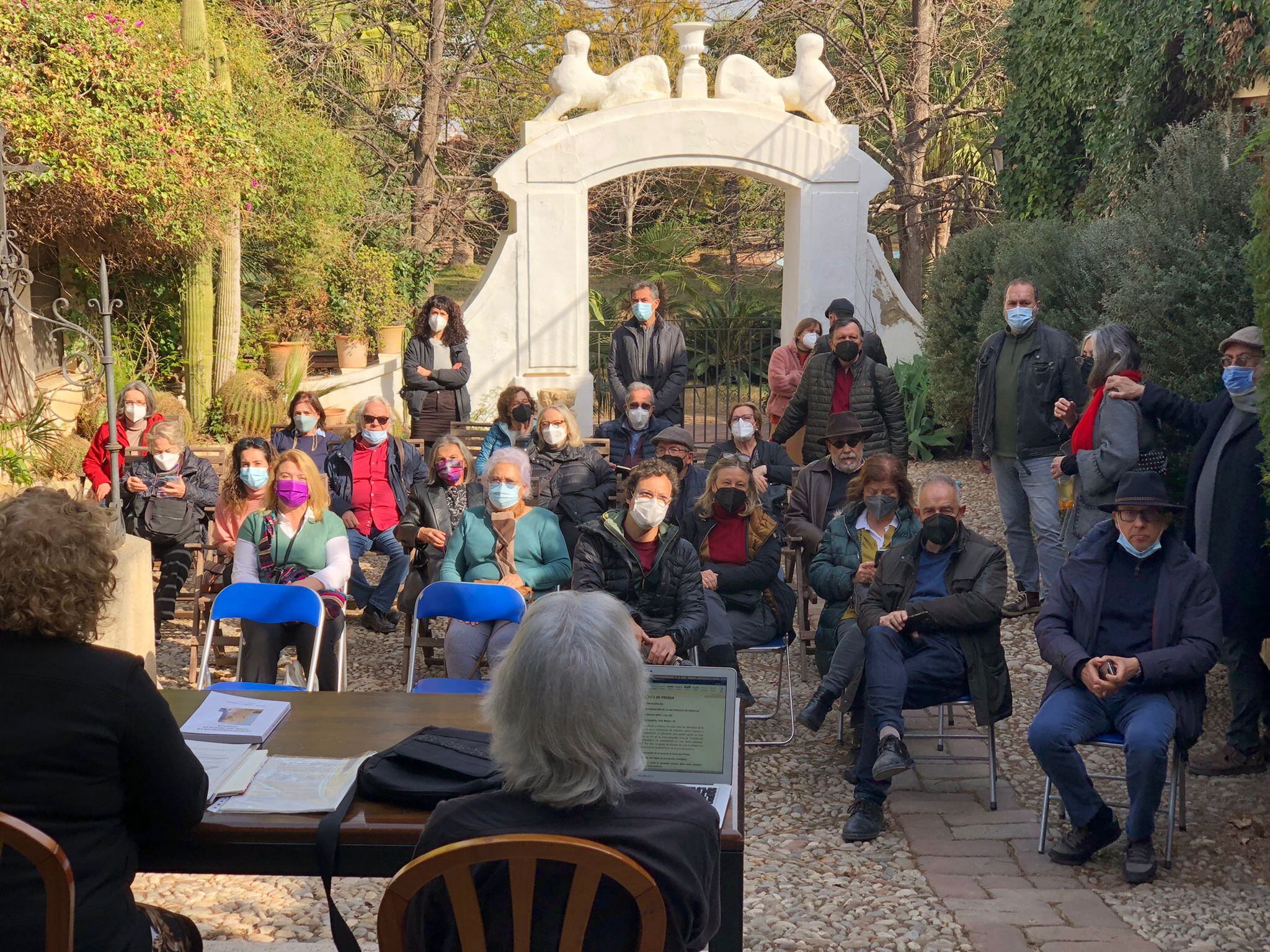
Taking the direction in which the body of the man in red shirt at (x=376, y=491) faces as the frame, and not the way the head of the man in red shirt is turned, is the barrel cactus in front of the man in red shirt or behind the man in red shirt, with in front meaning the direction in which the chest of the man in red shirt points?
behind

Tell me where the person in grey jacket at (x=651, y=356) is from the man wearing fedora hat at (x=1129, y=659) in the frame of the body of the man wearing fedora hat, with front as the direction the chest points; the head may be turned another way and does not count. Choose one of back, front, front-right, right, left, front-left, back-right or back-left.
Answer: back-right

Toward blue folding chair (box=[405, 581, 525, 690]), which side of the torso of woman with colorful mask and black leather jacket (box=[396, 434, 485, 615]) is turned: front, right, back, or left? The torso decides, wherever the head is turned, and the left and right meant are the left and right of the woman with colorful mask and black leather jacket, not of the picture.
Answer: front

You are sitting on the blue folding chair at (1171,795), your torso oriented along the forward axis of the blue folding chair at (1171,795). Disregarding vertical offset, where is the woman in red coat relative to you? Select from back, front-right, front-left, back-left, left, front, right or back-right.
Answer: right

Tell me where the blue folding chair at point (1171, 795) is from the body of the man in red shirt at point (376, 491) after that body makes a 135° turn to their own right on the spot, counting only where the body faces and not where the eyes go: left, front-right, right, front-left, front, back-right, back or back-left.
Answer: back

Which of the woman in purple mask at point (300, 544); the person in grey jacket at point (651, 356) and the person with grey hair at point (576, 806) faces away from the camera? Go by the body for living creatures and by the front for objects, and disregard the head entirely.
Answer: the person with grey hair

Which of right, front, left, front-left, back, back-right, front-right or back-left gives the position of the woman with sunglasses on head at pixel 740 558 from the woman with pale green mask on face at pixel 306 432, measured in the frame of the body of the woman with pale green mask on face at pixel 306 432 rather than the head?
front-left

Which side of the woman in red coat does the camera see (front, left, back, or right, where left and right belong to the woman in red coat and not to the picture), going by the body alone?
front

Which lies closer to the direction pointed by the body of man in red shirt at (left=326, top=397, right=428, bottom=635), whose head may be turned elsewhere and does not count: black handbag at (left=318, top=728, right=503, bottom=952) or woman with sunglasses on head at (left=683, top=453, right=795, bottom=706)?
the black handbag

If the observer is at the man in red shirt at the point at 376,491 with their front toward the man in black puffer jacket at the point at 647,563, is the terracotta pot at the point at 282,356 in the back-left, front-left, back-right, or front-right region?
back-left

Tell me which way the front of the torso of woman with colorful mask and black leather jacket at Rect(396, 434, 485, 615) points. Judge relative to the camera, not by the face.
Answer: toward the camera

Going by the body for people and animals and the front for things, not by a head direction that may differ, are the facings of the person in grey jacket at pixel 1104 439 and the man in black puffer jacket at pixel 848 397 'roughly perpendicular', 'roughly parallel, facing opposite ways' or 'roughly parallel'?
roughly perpendicular

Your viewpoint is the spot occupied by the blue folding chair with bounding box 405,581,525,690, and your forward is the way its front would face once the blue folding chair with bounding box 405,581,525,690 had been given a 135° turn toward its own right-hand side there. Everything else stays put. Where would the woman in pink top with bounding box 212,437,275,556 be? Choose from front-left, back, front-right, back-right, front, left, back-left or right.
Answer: front

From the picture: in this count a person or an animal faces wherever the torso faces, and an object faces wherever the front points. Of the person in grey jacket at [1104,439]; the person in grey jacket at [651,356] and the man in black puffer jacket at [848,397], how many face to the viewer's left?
1

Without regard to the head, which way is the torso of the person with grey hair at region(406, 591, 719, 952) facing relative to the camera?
away from the camera

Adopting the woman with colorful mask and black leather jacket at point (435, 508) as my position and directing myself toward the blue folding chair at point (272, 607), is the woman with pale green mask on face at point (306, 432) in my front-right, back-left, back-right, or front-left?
back-right

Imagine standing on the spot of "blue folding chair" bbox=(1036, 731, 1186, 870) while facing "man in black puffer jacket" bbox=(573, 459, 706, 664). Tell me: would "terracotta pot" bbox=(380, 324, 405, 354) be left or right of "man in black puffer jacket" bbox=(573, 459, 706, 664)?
right

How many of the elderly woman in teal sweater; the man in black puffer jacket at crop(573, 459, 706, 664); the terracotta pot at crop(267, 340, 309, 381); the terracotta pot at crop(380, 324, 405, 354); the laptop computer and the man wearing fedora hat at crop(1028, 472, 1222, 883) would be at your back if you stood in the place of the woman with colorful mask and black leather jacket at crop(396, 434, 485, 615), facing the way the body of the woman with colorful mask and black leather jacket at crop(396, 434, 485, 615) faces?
2
